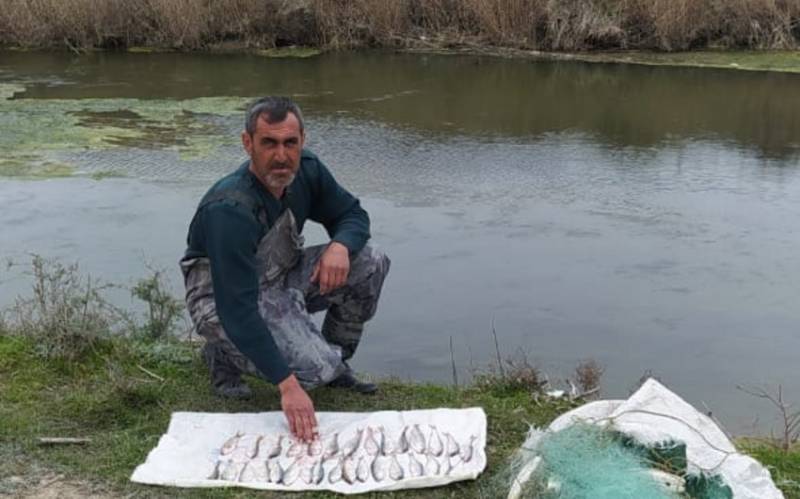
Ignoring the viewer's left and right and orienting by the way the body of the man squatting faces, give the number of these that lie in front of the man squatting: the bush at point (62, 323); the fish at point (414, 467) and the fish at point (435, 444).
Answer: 2

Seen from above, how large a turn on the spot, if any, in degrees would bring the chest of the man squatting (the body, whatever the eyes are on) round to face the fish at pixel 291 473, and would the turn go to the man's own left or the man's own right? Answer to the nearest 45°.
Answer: approximately 45° to the man's own right

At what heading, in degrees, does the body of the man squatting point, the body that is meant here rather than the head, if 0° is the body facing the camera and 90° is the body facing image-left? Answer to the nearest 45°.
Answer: approximately 315°

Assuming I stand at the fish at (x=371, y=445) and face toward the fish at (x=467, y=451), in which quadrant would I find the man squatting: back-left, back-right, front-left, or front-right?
back-left

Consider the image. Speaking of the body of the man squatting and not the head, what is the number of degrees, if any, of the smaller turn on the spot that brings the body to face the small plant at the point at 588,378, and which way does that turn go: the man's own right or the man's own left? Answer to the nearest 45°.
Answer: approximately 45° to the man's own left

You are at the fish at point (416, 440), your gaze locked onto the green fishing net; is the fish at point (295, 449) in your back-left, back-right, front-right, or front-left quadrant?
back-right

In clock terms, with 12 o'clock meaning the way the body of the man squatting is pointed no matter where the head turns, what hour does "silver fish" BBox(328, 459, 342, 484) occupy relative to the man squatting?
The silver fish is roughly at 1 o'clock from the man squatting.

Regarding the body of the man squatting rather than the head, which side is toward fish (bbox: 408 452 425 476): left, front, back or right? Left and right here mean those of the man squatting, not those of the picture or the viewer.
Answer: front

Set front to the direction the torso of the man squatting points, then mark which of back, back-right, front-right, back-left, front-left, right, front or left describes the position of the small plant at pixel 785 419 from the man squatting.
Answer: front-left

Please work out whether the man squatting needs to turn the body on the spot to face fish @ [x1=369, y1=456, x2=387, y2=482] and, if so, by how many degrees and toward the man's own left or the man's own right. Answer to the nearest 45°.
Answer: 0° — they already face it

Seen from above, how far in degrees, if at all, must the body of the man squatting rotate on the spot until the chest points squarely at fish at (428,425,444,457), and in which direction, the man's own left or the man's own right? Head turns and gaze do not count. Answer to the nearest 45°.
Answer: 0° — they already face it

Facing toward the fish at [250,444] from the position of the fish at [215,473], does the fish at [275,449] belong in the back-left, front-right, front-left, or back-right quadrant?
front-right

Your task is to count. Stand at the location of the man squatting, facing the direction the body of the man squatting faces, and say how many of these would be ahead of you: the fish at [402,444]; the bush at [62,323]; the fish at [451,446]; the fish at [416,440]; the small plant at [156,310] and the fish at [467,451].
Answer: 4

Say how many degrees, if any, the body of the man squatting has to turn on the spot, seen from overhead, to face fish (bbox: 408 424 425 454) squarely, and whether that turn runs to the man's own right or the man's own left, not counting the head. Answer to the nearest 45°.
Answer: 0° — they already face it
